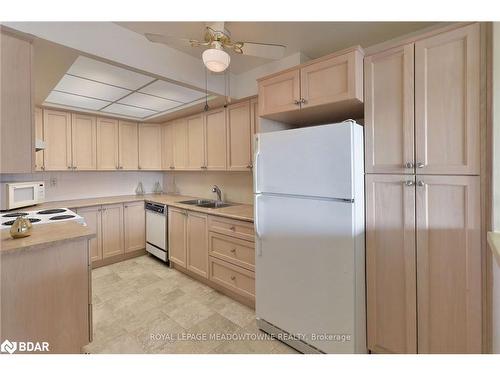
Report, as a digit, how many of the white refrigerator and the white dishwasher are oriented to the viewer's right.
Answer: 0

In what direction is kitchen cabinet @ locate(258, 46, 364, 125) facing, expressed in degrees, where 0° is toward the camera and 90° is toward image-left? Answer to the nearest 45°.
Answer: approximately 45°

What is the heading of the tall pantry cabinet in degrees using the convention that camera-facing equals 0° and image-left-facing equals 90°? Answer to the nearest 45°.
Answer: approximately 45°

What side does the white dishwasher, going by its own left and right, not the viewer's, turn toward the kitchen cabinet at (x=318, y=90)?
left

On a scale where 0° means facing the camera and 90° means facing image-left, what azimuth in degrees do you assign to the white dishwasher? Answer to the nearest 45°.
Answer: approximately 45°

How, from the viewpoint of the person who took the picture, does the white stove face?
facing to the right of the viewer

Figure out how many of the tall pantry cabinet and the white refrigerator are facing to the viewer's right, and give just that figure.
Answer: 0

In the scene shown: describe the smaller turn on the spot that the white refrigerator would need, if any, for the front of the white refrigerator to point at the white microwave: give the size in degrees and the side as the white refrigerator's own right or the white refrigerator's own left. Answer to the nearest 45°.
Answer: approximately 45° to the white refrigerator's own right

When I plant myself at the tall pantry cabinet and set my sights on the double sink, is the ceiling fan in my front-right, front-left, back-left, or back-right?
front-left

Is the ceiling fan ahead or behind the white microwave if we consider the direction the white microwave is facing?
ahead

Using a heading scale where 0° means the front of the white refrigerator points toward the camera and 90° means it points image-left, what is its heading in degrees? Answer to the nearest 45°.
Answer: approximately 45°

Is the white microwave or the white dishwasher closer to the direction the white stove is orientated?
the white dishwasher

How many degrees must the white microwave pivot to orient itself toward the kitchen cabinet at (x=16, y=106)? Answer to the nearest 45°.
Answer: approximately 45° to its right

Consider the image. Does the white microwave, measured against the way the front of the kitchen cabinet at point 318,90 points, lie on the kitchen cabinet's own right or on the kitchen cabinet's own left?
on the kitchen cabinet's own right

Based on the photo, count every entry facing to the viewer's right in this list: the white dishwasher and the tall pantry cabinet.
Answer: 0
